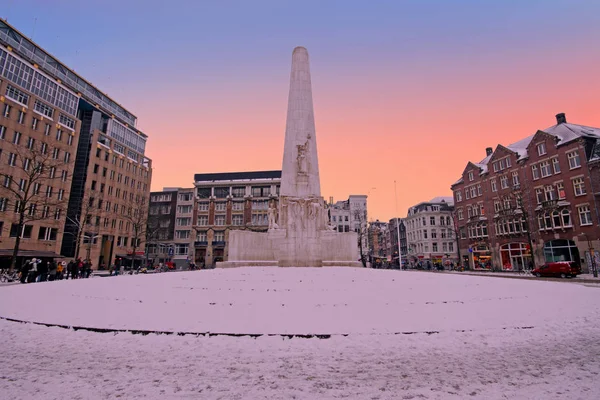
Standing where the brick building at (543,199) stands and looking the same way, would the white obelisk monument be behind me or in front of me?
in front

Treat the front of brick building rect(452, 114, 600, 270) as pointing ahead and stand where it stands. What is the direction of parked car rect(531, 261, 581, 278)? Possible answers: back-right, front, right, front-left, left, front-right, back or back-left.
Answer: front-left

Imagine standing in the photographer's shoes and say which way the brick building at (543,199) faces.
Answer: facing the viewer and to the left of the viewer
